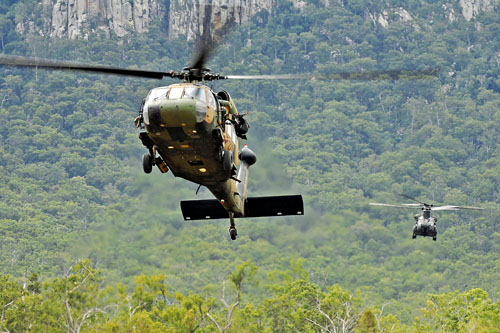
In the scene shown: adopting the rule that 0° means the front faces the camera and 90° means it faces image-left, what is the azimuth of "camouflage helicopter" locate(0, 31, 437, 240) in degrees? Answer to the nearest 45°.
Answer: approximately 0°
